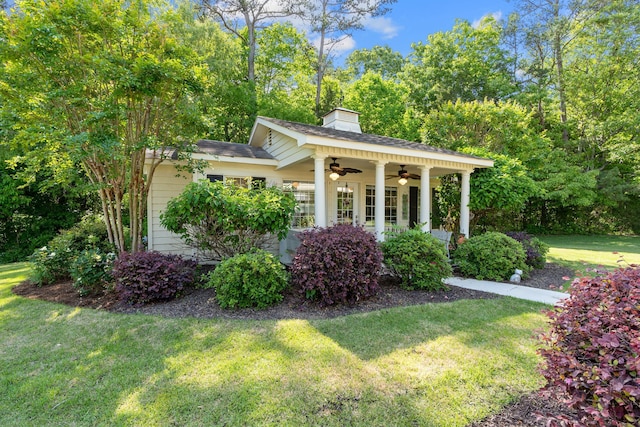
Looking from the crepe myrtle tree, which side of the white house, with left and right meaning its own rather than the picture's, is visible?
right

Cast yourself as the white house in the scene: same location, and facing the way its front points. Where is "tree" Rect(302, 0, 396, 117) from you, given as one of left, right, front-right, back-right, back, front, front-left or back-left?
back-left

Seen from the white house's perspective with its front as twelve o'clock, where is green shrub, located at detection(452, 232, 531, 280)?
The green shrub is roughly at 11 o'clock from the white house.

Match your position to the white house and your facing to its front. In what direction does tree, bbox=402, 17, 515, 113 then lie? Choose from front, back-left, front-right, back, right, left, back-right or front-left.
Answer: left

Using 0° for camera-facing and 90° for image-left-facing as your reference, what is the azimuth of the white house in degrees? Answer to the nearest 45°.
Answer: approximately 315°

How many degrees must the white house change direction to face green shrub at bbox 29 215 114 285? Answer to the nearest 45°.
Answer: approximately 135° to its right

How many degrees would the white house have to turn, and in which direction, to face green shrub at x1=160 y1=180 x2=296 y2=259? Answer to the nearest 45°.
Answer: approximately 90° to its right

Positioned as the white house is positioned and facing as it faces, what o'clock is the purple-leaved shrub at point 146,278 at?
The purple-leaved shrub is roughly at 3 o'clock from the white house.

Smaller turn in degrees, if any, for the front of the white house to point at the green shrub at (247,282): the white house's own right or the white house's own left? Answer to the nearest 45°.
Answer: approximately 45° to the white house's own right

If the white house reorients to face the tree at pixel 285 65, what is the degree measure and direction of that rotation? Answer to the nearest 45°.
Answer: approximately 135° to its left

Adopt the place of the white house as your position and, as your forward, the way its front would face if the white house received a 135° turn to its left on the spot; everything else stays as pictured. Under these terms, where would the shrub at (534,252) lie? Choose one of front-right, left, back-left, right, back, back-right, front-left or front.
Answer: right

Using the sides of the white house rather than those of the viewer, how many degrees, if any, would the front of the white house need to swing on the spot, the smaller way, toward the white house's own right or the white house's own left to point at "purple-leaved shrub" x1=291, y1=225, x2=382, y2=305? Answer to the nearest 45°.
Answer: approximately 45° to the white house's own right

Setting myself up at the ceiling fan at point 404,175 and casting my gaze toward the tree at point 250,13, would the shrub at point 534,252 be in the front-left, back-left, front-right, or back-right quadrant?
back-right

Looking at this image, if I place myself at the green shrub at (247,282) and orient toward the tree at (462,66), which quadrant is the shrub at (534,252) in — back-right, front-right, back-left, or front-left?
front-right

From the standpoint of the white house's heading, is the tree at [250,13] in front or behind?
behind
